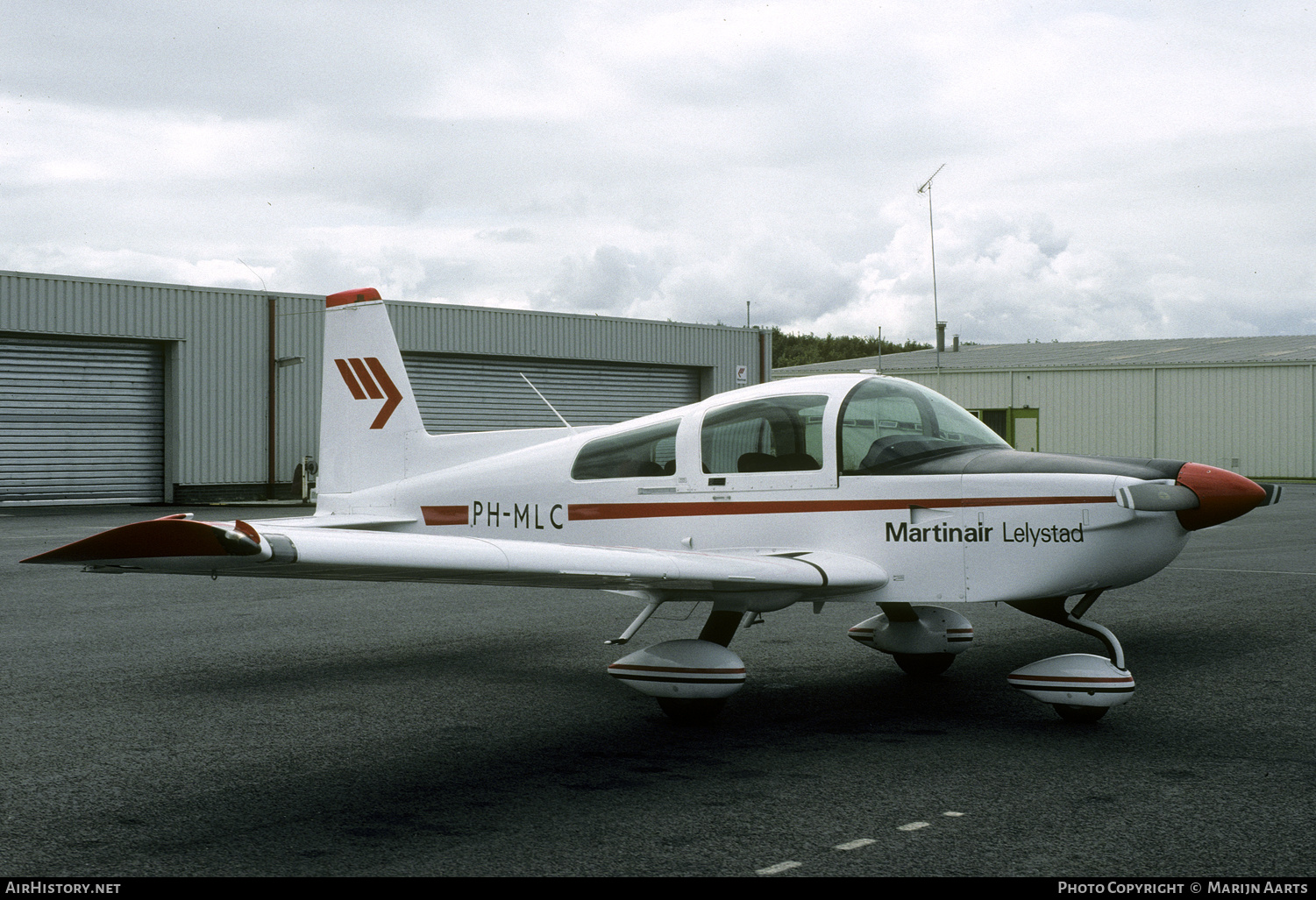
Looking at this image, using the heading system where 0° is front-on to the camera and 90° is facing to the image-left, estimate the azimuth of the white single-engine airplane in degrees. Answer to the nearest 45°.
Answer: approximately 315°

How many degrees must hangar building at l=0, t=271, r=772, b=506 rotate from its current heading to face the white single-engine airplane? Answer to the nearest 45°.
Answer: approximately 45° to its right

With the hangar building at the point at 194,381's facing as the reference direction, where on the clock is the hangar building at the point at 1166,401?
the hangar building at the point at 1166,401 is roughly at 10 o'clock from the hangar building at the point at 194,381.

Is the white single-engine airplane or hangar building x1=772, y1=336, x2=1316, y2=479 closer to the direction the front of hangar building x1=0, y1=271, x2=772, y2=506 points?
the white single-engine airplane

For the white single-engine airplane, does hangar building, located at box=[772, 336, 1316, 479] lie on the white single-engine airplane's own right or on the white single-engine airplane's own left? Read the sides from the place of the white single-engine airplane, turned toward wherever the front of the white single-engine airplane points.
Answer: on the white single-engine airplane's own left

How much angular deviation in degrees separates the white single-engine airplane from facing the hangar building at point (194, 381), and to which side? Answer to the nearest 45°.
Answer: approximately 180°

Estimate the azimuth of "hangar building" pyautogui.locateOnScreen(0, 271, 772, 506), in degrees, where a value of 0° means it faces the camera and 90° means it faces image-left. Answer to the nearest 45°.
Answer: approximately 315°
